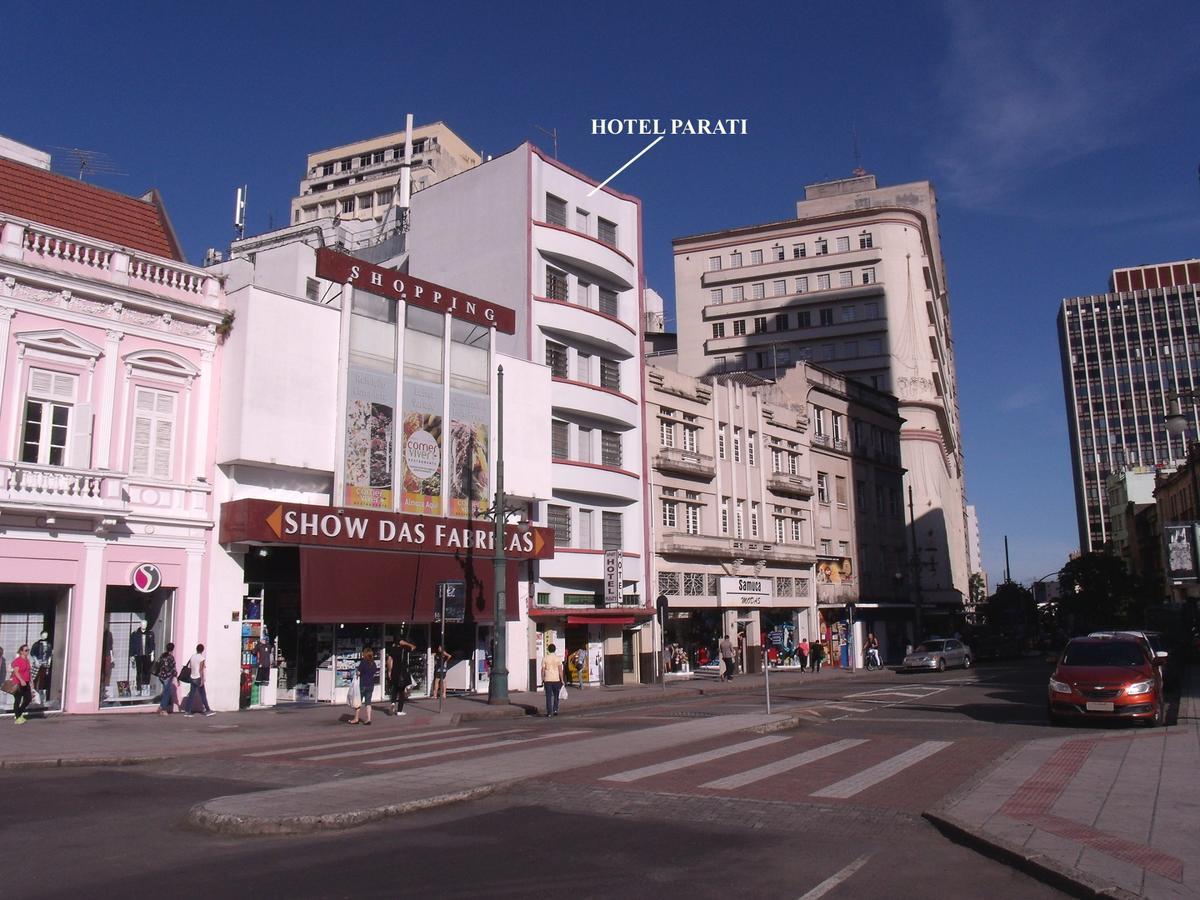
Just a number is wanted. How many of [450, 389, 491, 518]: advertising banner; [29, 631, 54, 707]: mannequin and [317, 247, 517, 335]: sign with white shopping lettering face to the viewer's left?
0

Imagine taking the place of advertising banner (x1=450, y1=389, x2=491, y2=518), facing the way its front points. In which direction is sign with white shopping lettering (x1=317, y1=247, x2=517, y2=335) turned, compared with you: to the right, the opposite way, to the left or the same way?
the same way

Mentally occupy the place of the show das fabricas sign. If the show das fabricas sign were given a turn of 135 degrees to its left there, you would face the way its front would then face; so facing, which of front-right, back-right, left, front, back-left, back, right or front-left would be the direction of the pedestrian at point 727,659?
front-right

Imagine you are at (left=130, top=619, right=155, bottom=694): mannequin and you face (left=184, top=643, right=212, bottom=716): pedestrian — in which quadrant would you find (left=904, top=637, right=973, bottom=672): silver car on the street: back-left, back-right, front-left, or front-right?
front-left

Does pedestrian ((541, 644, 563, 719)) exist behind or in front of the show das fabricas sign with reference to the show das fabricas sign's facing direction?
in front

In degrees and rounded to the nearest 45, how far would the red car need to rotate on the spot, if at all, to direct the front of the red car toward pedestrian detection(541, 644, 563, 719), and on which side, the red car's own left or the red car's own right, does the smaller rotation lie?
approximately 90° to the red car's own right

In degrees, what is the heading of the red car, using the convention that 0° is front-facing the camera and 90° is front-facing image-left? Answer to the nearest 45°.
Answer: approximately 0°

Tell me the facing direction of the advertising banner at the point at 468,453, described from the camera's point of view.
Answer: facing the viewer and to the right of the viewer

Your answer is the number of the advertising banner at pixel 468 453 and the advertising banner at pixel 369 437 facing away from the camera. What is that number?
0

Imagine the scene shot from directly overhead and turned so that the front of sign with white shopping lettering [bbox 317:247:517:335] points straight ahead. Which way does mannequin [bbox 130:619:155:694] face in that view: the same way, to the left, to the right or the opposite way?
the same way

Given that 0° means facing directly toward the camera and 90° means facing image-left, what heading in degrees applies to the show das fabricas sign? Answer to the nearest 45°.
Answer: approximately 315°

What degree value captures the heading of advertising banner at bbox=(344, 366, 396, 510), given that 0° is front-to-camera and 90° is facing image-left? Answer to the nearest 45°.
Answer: approximately 315°
